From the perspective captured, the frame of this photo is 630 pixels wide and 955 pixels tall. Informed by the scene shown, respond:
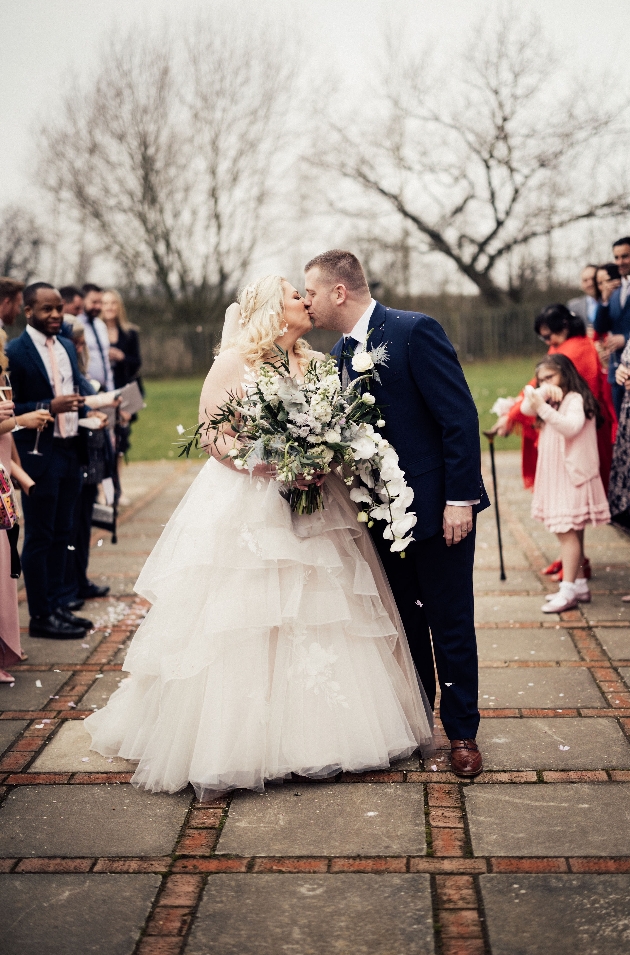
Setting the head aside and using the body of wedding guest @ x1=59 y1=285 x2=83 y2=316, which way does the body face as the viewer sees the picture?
to the viewer's right

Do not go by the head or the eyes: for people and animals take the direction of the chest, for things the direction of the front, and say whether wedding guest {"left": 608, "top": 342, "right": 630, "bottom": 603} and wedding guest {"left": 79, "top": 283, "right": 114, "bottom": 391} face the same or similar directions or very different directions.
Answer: very different directions

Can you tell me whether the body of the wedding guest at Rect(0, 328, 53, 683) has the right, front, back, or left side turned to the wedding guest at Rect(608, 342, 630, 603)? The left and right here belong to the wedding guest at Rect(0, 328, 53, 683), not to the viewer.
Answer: front

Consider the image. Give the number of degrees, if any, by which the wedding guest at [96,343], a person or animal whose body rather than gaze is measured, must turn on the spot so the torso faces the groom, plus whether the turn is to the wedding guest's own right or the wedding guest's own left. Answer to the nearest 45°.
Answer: approximately 45° to the wedding guest's own right

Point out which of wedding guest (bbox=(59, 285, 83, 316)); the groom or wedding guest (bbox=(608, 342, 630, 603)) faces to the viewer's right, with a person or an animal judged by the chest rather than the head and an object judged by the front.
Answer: wedding guest (bbox=(59, 285, 83, 316))

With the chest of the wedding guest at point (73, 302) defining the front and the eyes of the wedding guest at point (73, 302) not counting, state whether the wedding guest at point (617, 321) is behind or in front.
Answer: in front

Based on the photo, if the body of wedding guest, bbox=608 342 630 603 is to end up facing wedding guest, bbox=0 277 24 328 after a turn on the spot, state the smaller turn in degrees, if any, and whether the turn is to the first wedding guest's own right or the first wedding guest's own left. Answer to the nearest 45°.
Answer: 0° — they already face them

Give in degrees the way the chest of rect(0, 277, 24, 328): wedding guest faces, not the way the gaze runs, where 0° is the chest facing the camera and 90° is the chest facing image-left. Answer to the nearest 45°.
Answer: approximately 270°

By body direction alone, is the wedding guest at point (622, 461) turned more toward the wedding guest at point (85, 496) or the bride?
the wedding guest

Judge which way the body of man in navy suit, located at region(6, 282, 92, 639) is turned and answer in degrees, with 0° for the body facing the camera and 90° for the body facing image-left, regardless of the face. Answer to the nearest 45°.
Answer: approximately 315°

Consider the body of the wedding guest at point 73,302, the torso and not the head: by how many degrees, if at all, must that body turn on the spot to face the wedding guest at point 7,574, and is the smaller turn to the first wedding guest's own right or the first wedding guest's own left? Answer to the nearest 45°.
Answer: approximately 90° to the first wedding guest's own right

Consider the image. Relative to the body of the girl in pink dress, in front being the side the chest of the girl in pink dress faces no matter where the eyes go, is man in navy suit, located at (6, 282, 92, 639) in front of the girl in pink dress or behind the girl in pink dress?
in front

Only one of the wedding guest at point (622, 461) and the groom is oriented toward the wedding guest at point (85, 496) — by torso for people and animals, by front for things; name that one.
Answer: the wedding guest at point (622, 461)

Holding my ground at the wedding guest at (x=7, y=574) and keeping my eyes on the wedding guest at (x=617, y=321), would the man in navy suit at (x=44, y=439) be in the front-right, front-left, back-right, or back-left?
front-left

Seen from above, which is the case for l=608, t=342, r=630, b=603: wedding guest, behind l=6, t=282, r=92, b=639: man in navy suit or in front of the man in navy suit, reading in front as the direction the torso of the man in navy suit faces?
in front

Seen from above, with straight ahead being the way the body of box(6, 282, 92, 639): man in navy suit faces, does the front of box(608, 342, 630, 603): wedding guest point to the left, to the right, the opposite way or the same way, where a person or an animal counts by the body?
the opposite way

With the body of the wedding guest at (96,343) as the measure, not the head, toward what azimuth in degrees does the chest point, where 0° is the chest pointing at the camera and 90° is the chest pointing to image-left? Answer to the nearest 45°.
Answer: approximately 315°

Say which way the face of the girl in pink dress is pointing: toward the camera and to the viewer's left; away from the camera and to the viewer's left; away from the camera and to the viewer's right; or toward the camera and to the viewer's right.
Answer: toward the camera and to the viewer's left
